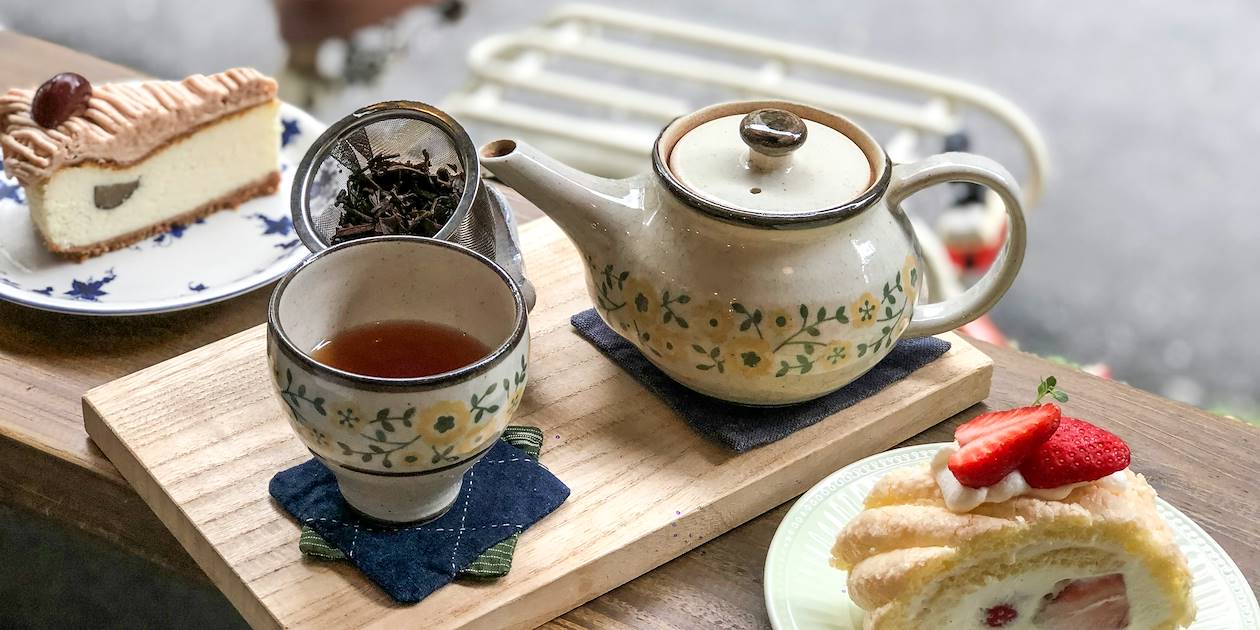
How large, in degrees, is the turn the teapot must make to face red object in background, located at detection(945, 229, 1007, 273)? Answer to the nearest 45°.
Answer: approximately 90° to its right

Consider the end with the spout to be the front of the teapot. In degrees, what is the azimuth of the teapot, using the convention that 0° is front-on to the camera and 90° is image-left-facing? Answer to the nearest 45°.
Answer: approximately 90°
